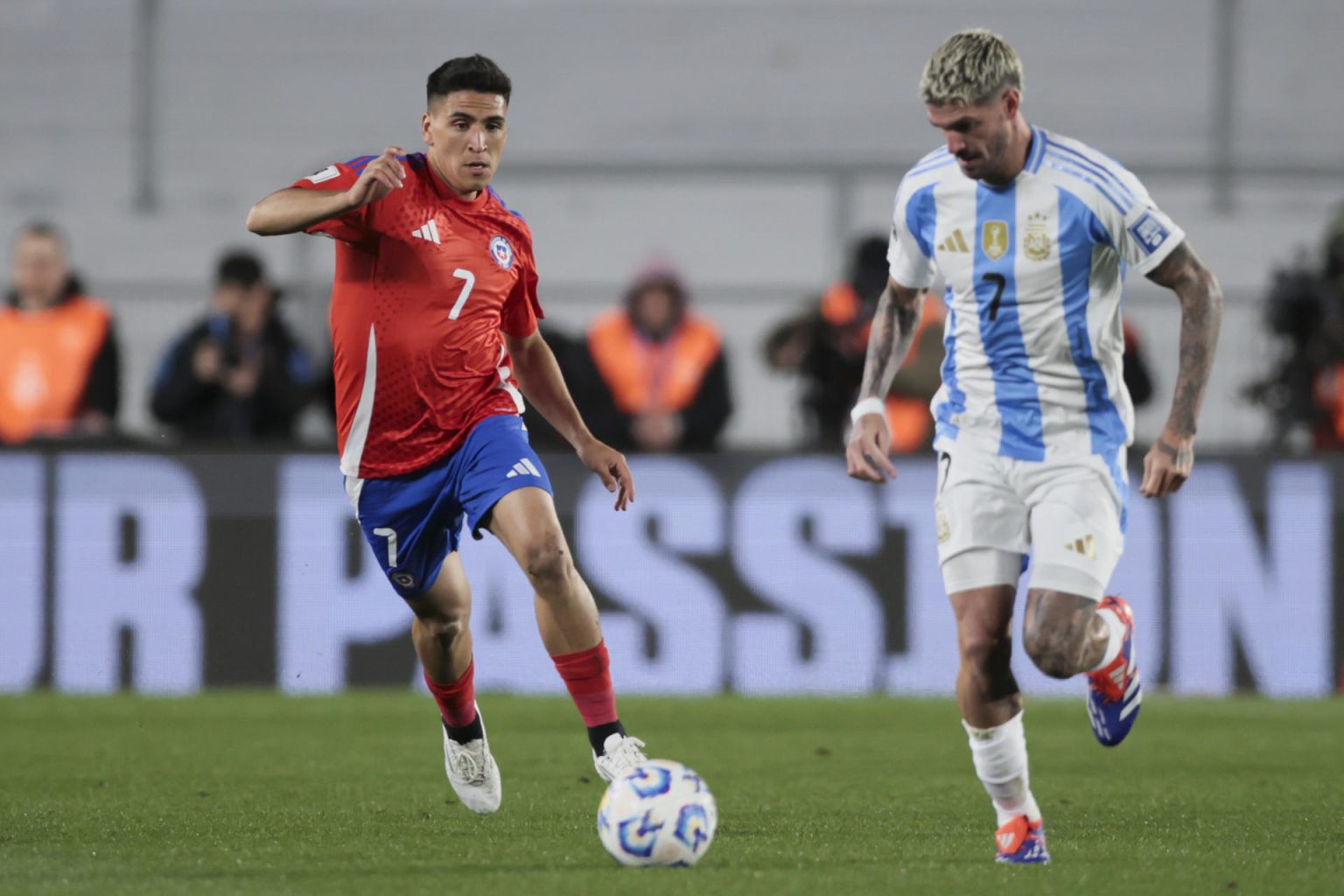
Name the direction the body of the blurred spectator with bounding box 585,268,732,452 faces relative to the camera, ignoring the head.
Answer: toward the camera

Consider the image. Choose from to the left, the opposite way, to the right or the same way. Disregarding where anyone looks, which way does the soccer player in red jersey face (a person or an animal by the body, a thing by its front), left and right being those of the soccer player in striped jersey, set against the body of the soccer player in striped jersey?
to the left

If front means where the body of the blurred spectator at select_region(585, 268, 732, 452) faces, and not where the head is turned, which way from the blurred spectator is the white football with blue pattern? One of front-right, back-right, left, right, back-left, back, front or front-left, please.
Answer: front

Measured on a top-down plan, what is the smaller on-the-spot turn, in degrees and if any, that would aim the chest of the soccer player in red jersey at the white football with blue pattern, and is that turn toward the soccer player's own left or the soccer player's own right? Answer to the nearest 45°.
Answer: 0° — they already face it

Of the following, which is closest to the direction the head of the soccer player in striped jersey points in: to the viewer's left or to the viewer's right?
to the viewer's left

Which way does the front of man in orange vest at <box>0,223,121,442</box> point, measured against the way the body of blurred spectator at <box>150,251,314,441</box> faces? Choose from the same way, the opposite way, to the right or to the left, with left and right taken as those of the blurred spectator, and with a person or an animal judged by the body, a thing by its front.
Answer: the same way

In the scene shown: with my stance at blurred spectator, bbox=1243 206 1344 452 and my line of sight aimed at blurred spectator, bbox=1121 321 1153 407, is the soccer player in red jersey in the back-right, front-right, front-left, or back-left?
front-left

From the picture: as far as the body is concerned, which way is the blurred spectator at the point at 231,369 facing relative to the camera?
toward the camera

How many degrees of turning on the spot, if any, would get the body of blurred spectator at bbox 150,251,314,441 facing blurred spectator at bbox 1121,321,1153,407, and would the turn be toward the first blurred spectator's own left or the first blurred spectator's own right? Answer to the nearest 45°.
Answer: approximately 90° to the first blurred spectator's own left

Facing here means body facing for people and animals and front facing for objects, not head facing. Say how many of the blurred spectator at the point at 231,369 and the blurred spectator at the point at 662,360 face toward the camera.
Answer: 2

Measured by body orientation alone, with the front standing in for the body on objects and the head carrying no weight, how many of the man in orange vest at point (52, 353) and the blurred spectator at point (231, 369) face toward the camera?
2

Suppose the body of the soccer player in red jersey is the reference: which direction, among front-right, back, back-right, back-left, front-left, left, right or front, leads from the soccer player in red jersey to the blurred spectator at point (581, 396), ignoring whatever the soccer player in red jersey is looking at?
back-left

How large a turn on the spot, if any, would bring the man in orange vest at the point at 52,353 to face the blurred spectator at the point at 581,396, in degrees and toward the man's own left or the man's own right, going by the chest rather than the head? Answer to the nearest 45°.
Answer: approximately 90° to the man's own left

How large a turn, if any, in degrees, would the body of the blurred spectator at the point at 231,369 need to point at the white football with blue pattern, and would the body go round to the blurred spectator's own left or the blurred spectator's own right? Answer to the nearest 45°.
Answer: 0° — they already face it

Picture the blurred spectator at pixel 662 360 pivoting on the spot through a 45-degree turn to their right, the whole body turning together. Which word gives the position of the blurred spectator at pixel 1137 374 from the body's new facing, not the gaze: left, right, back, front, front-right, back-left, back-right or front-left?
back-left

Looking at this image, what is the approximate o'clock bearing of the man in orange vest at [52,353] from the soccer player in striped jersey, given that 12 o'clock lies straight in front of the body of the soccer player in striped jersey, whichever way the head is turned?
The man in orange vest is roughly at 3 o'clock from the soccer player in striped jersey.

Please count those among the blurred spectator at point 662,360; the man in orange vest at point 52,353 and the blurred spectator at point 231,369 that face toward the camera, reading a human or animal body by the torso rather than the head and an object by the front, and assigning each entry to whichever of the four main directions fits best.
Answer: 3

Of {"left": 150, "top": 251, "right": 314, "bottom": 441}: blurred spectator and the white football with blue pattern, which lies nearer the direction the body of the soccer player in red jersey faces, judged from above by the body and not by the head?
the white football with blue pattern

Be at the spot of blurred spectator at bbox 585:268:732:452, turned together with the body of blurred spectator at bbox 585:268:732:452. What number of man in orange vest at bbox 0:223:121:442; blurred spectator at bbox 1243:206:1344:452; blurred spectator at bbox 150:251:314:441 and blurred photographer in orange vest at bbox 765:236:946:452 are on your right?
2

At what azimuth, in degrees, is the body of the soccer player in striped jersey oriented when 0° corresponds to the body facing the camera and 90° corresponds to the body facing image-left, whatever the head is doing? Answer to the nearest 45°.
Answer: approximately 45°

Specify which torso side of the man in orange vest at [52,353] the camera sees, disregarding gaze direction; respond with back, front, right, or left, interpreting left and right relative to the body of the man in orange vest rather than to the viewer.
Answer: front

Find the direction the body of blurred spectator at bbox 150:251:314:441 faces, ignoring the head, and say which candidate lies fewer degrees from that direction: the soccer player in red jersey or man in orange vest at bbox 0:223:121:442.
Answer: the soccer player in red jersey

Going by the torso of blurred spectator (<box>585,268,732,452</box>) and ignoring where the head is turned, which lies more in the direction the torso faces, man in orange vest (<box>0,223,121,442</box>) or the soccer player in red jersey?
the soccer player in red jersey
